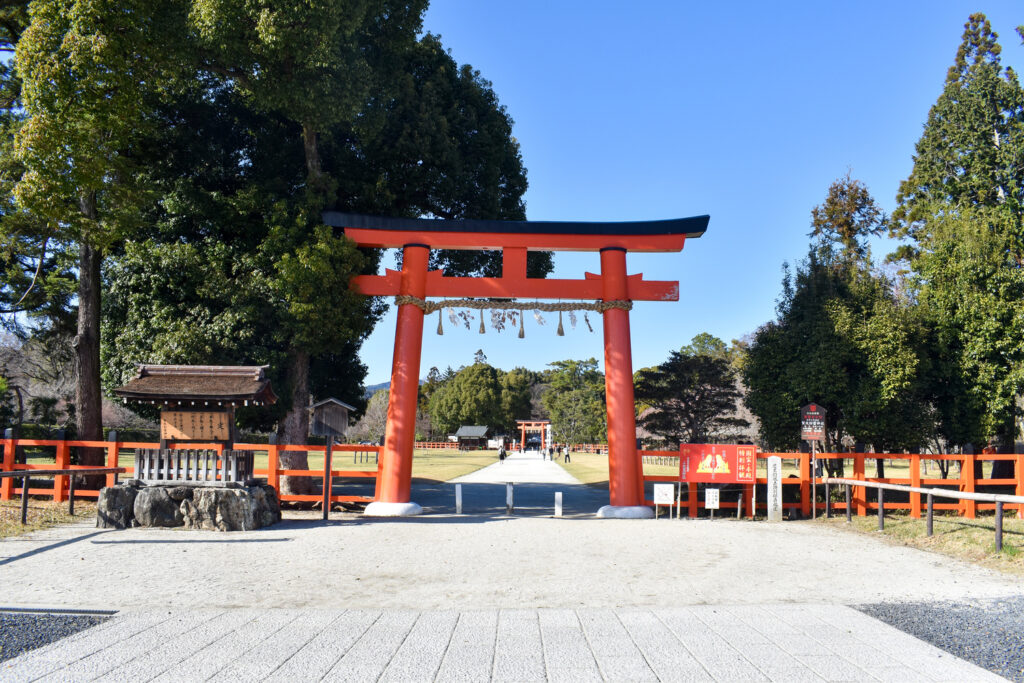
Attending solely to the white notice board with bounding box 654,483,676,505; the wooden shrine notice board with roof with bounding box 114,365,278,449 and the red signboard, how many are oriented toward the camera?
3

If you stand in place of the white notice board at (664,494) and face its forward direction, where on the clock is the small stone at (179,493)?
The small stone is roughly at 2 o'clock from the white notice board.

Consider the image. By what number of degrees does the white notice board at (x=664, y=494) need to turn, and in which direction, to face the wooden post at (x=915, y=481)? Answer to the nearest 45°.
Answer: approximately 90° to its left

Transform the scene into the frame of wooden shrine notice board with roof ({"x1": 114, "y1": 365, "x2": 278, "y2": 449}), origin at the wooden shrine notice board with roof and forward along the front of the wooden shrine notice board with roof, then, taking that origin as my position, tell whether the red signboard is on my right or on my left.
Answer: on my left

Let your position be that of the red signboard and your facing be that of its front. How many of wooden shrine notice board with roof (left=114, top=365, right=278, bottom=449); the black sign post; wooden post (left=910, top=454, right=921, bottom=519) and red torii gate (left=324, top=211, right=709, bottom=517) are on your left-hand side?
2

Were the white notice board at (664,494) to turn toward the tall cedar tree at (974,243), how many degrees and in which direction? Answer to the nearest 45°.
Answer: approximately 135° to its left

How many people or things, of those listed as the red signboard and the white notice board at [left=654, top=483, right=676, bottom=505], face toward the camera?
2

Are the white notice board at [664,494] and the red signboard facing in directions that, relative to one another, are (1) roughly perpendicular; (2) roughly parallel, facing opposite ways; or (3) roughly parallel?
roughly parallel

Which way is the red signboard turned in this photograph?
toward the camera

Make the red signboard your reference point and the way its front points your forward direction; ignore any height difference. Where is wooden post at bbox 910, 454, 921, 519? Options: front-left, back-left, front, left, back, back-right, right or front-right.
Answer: left

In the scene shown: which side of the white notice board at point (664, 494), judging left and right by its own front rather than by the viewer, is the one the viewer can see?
front
